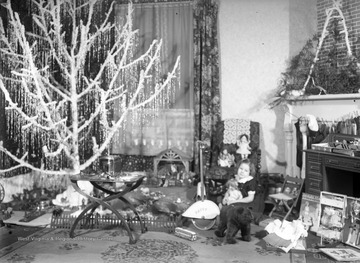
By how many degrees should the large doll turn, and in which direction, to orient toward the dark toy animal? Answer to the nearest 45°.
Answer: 0° — it already faces it

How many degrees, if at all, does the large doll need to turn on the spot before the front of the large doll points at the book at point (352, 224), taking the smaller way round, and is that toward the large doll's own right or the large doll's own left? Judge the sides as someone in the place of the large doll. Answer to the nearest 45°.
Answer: approximately 45° to the large doll's own left

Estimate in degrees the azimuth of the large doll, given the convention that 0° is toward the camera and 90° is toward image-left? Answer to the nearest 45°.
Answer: approximately 0°

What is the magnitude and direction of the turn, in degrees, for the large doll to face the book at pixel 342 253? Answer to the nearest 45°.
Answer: approximately 45° to its left

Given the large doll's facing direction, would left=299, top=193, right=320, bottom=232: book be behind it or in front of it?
in front

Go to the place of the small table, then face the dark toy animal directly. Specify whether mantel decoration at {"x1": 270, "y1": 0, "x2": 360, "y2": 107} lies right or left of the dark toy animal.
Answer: left

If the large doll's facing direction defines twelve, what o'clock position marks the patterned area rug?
The patterned area rug is roughly at 1 o'clock from the large doll.

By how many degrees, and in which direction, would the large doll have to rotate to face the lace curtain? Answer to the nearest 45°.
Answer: approximately 90° to its right

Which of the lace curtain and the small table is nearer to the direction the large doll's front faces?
the small table
